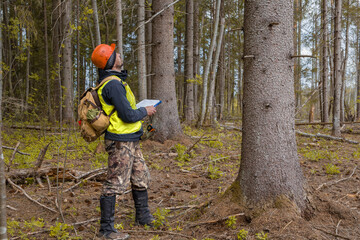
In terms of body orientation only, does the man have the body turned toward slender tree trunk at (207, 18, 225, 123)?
no

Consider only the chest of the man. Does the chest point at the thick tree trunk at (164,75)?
no

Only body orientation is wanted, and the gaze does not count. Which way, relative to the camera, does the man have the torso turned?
to the viewer's right

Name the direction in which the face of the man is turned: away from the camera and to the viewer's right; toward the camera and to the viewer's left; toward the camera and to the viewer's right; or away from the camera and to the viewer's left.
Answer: away from the camera and to the viewer's right

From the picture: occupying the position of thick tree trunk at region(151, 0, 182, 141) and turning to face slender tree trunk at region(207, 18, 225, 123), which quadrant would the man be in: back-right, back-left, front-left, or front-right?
back-right

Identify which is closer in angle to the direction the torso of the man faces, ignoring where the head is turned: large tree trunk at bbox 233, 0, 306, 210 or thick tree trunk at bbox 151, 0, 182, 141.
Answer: the large tree trunk

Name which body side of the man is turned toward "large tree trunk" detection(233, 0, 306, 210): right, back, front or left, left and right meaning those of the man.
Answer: front

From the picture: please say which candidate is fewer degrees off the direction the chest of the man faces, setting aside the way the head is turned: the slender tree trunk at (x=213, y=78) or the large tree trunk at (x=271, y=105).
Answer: the large tree trunk
